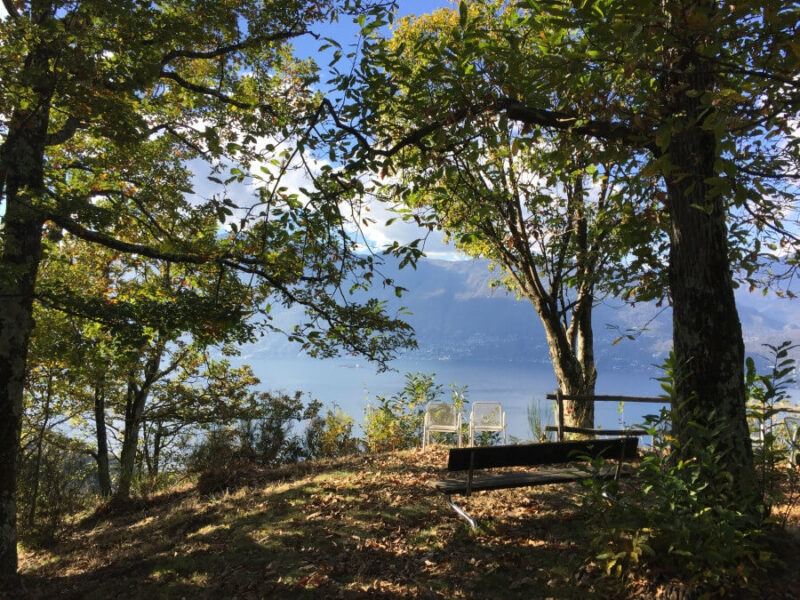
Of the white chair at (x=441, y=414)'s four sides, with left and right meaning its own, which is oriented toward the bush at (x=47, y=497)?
left

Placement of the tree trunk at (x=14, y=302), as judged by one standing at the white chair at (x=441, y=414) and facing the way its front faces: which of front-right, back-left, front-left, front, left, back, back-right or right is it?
back-left

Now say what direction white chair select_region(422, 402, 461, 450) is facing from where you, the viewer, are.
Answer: facing away from the viewer

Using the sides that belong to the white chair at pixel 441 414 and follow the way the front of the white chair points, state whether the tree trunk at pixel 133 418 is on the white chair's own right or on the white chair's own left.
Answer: on the white chair's own left
